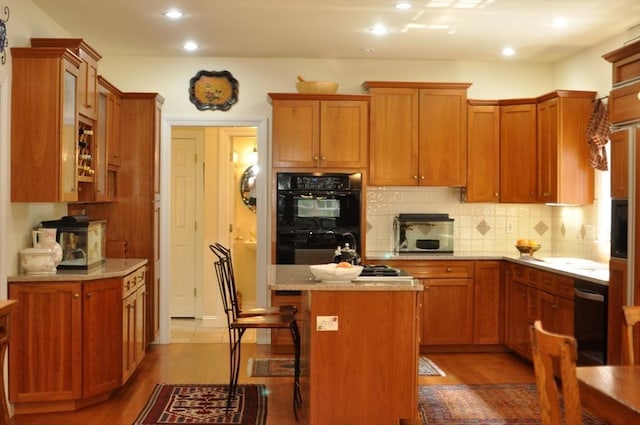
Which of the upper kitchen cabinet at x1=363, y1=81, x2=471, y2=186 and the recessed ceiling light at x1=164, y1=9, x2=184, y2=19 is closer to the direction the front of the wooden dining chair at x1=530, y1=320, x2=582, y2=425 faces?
the upper kitchen cabinet

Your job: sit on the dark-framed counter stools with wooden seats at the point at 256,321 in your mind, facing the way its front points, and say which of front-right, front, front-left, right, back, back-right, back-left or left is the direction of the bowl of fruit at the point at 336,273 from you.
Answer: front-right

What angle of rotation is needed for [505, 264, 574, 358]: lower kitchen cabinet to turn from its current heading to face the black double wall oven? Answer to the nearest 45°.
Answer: approximately 45° to its right

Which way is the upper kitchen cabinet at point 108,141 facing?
to the viewer's right

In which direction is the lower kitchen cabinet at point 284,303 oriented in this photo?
toward the camera

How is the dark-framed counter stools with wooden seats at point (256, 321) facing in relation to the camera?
to the viewer's right

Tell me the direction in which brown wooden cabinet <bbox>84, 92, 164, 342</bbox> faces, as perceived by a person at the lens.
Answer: facing to the right of the viewer

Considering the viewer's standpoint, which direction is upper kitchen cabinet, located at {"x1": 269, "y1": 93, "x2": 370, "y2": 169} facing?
facing the viewer

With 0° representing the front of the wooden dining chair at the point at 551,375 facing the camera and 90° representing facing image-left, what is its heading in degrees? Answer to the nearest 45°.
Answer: approximately 225°

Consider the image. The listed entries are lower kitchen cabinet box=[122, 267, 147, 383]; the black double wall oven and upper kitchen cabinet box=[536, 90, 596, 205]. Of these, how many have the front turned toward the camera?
1

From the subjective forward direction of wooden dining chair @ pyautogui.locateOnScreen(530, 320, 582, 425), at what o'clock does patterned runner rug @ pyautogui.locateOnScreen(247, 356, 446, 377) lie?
The patterned runner rug is roughly at 9 o'clock from the wooden dining chair.

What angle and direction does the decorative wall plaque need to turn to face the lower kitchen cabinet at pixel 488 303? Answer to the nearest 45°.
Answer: approximately 90° to its left
